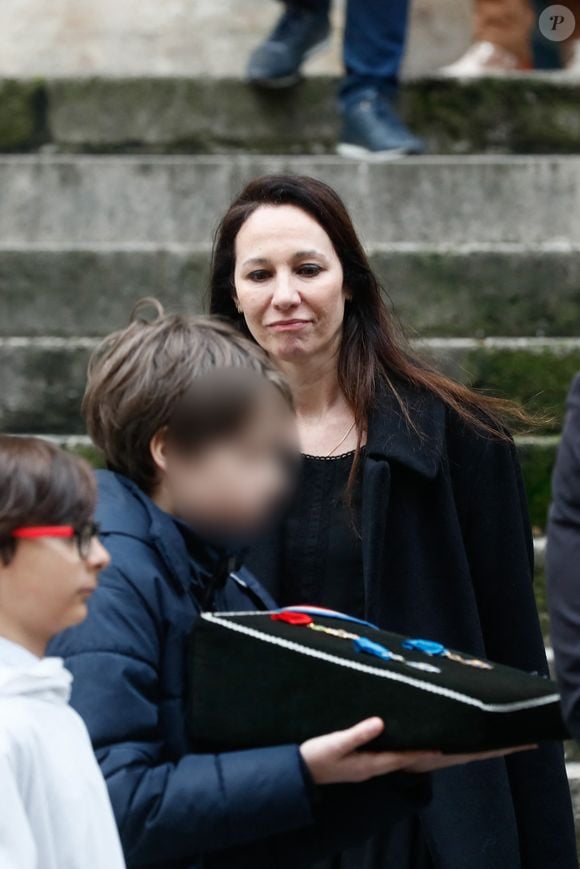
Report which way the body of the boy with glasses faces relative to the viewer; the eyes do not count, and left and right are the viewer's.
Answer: facing to the right of the viewer

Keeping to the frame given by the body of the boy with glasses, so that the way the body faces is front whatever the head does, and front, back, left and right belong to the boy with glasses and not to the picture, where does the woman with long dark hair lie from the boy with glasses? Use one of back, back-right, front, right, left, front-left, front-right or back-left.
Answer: front-left

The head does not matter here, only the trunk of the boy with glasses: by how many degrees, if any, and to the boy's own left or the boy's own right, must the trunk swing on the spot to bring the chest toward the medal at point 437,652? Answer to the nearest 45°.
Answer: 0° — they already face it

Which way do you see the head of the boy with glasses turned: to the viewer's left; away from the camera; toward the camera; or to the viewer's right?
to the viewer's right

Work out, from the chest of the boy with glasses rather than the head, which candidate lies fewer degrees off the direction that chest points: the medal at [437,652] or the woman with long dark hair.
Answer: the medal
